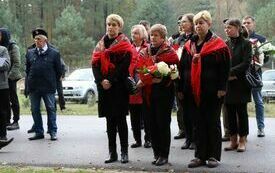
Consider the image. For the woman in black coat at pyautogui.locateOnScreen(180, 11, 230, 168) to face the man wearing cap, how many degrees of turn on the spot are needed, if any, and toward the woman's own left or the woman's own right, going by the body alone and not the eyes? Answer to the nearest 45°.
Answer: approximately 90° to the woman's own right

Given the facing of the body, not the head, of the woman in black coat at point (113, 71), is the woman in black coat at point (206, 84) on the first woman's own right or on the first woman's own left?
on the first woman's own left

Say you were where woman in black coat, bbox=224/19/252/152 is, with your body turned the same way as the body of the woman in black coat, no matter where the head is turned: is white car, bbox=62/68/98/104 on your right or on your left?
on your right

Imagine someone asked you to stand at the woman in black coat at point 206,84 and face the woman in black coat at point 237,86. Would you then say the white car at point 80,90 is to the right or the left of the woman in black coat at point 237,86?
left

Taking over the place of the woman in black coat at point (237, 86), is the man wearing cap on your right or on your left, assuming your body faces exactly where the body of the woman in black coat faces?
on your right

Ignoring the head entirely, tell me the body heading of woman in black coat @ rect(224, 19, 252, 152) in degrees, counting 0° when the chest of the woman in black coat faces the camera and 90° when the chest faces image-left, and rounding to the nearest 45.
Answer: approximately 45°
